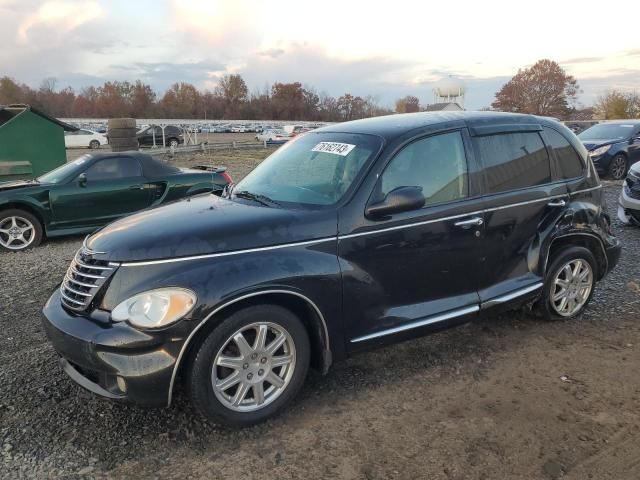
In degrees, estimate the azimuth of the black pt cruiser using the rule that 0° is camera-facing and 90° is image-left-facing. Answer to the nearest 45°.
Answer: approximately 45°

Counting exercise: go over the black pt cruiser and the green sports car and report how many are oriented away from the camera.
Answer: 0

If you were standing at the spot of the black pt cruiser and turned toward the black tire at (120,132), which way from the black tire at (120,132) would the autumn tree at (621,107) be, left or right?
right

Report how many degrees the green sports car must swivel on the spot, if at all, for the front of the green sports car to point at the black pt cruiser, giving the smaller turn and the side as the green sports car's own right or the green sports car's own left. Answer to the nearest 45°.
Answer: approximately 90° to the green sports car's own left

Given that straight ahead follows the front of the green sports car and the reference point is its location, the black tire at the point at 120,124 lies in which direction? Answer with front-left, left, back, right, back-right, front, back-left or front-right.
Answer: right

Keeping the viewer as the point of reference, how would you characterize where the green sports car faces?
facing to the left of the viewer

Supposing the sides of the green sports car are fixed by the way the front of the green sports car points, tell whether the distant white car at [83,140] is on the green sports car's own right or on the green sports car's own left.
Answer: on the green sports car's own right

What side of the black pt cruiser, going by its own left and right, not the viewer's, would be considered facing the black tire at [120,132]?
right

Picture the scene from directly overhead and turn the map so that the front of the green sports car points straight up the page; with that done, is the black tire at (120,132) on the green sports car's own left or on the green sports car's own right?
on the green sports car's own right
